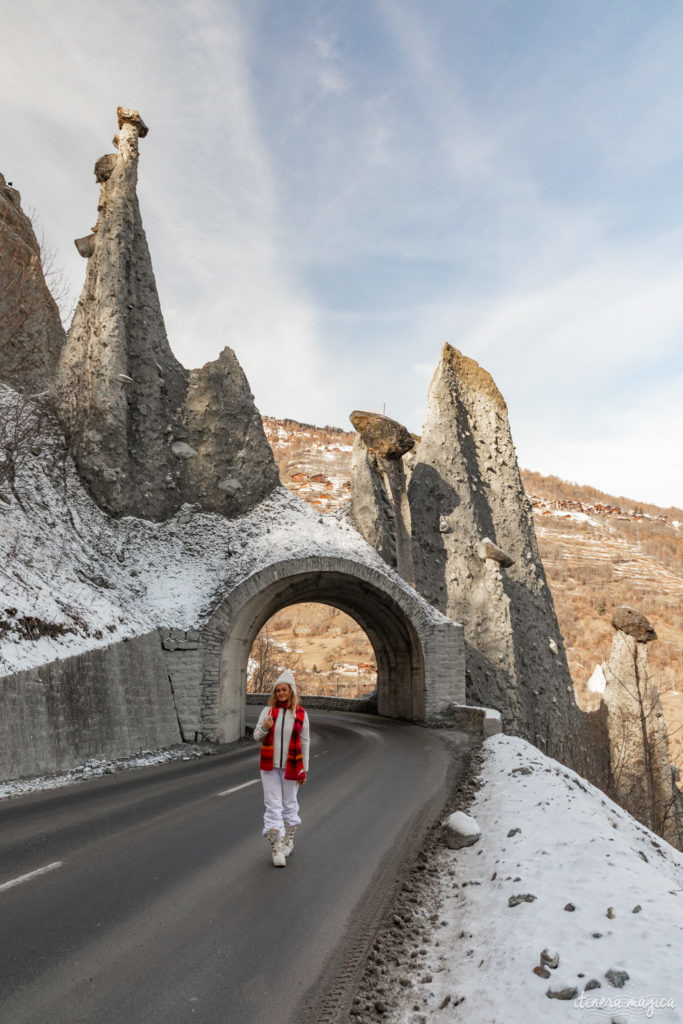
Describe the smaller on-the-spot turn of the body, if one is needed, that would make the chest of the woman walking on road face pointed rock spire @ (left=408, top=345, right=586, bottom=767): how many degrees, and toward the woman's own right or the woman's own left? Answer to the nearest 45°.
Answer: approximately 135° to the woman's own left

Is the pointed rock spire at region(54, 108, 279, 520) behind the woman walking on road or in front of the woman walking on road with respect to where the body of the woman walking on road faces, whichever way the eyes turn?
behind

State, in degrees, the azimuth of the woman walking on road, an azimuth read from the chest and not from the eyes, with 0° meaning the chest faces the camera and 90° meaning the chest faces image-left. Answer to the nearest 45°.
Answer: approximately 0°

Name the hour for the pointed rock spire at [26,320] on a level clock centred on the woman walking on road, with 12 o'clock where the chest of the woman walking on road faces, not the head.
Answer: The pointed rock spire is roughly at 5 o'clock from the woman walking on road.

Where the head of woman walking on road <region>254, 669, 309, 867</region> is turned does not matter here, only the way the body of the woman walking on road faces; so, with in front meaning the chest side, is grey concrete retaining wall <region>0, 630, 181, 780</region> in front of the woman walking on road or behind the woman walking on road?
behind

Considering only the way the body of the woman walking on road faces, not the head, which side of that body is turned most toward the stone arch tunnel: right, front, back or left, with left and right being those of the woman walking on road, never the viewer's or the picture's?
back
